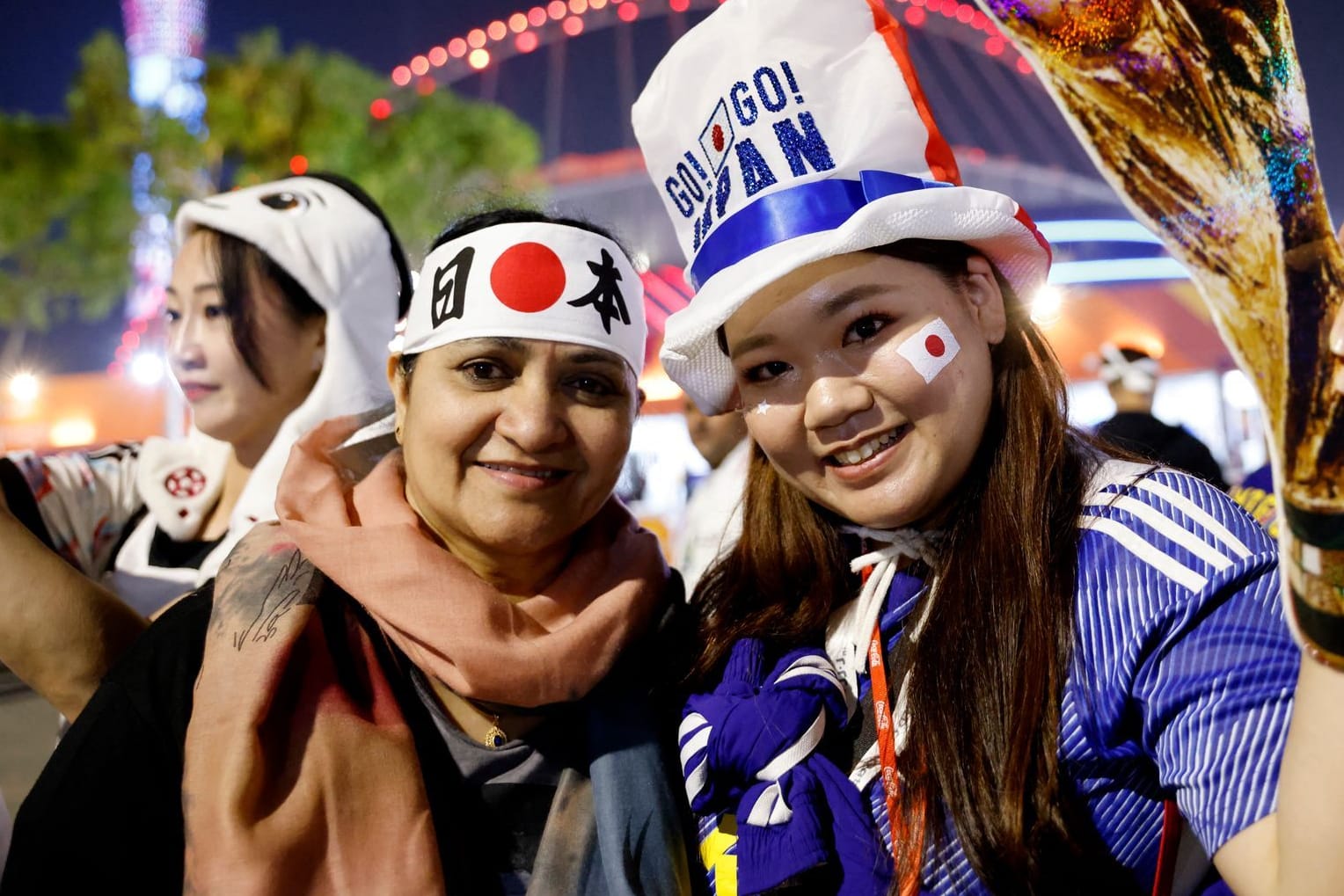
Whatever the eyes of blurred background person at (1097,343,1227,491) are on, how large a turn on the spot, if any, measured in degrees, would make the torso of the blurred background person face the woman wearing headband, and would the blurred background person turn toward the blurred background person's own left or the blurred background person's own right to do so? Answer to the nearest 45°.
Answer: approximately 180°

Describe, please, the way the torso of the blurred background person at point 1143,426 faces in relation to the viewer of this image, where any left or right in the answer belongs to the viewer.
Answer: facing away from the viewer

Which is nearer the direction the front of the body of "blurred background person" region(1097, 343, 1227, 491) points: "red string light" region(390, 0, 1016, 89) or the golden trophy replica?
the red string light

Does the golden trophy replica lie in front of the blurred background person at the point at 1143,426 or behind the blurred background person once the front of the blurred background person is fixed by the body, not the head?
behind

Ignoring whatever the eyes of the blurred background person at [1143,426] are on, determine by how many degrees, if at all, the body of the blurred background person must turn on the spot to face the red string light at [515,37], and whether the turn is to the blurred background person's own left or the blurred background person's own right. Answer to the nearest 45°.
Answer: approximately 45° to the blurred background person's own left
